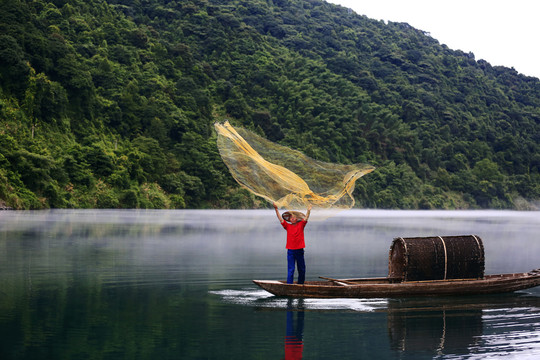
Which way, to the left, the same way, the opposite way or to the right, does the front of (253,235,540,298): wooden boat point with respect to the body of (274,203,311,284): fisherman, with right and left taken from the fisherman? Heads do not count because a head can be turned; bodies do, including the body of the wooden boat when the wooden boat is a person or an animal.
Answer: to the right

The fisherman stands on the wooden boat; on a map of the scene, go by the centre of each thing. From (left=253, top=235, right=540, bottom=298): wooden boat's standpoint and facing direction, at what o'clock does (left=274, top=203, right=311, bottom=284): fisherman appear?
The fisherman is roughly at 11 o'clock from the wooden boat.

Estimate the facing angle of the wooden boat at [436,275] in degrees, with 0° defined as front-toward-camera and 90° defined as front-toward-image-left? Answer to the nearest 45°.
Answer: approximately 90°

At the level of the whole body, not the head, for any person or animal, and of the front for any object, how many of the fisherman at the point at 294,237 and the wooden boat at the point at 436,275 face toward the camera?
1
